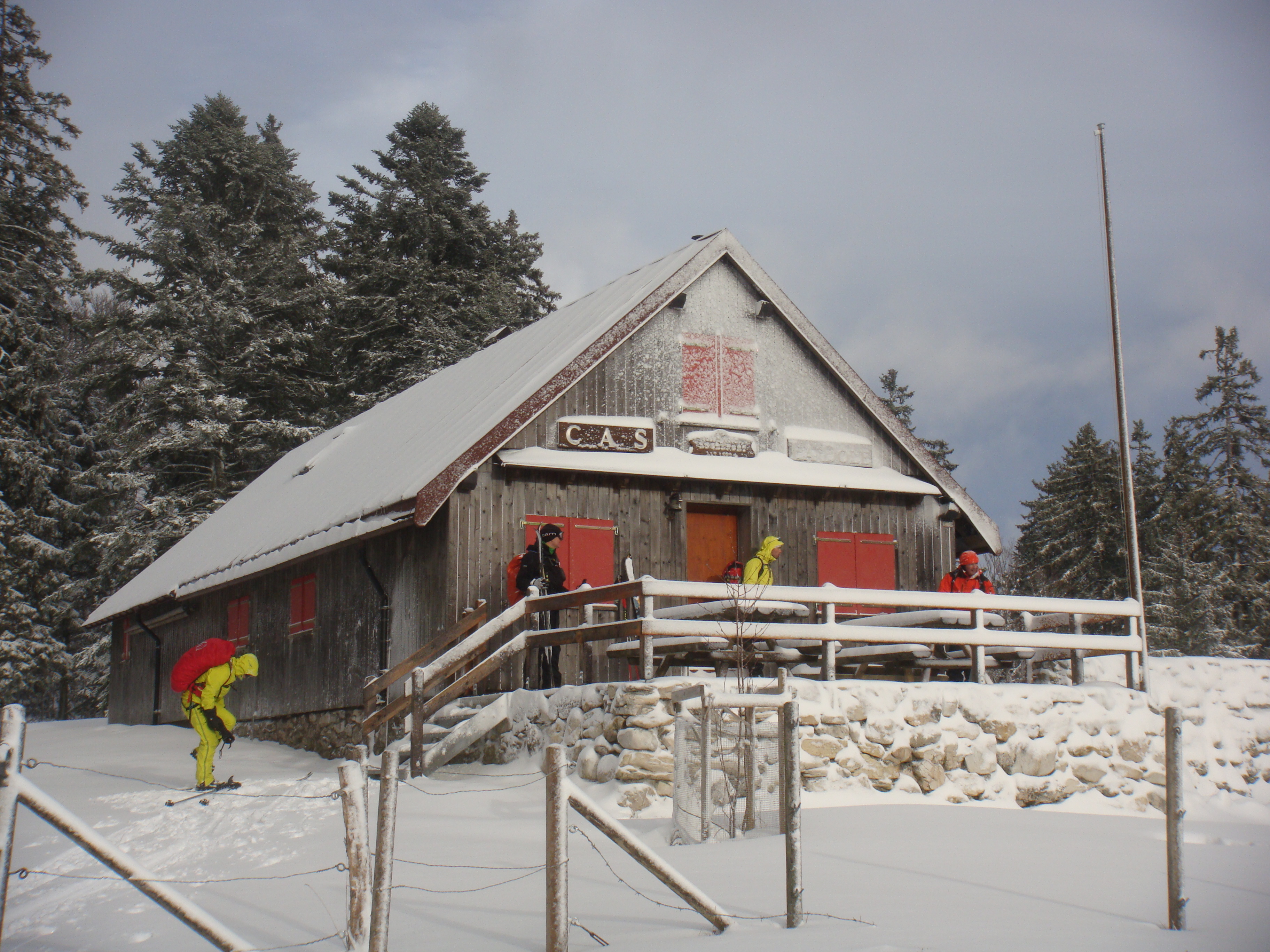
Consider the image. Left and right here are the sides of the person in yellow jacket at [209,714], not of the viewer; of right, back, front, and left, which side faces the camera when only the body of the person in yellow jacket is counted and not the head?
right

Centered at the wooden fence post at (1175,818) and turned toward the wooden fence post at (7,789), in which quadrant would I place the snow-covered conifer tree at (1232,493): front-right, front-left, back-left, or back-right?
back-right

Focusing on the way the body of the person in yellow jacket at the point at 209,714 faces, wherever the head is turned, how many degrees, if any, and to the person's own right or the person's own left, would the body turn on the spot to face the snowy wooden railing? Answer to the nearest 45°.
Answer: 0° — they already face it

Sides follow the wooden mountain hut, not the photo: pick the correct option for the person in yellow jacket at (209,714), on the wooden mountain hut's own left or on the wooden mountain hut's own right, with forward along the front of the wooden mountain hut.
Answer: on the wooden mountain hut's own right

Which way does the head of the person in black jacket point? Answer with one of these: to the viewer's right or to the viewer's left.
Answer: to the viewer's right

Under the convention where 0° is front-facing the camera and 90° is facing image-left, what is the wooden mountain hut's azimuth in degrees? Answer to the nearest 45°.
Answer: approximately 315°

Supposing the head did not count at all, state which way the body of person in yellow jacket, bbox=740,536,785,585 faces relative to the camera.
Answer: to the viewer's right

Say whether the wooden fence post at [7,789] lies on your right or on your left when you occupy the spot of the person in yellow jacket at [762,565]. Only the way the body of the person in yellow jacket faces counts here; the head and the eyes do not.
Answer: on your right

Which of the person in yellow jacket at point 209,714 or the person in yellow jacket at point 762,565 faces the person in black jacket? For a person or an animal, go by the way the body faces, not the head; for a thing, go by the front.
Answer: the person in yellow jacket at point 209,714

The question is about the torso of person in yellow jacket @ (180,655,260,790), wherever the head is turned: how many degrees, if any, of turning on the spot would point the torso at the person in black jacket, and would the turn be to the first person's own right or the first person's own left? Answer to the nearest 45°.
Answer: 0° — they already face them

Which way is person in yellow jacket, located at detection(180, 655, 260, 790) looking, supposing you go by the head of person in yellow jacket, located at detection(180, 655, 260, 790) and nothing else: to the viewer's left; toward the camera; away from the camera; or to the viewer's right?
to the viewer's right

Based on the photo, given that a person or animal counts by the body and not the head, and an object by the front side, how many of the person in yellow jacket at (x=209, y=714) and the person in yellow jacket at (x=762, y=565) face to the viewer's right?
2
